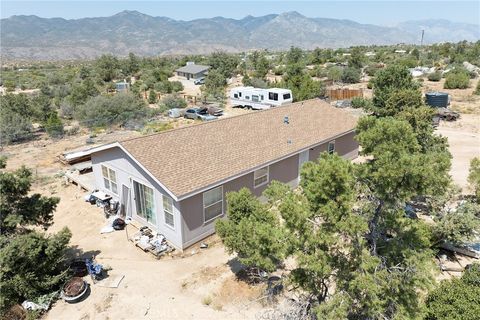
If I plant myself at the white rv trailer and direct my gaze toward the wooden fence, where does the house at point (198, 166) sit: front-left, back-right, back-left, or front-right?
back-right
